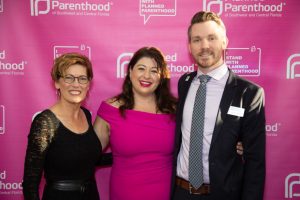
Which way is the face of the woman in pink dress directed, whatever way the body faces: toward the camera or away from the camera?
toward the camera

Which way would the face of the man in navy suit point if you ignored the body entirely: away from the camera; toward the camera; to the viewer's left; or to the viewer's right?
toward the camera

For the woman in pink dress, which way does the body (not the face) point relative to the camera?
toward the camera

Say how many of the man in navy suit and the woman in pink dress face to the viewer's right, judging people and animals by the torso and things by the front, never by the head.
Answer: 0

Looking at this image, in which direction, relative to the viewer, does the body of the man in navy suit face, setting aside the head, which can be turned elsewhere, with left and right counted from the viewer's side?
facing the viewer and to the left of the viewer
